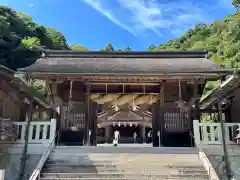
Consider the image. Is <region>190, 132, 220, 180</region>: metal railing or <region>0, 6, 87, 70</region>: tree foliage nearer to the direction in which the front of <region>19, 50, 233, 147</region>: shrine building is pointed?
the metal railing

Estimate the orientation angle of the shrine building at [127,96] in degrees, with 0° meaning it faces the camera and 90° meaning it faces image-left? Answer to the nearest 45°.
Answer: approximately 0°

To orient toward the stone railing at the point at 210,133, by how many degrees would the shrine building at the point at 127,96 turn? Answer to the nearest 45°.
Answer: approximately 45° to its left

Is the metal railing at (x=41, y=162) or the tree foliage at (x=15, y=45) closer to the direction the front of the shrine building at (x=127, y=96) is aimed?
the metal railing

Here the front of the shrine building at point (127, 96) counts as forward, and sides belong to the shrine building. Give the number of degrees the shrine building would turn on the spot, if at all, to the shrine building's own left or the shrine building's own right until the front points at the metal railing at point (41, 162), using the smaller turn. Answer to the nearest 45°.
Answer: approximately 45° to the shrine building's own right

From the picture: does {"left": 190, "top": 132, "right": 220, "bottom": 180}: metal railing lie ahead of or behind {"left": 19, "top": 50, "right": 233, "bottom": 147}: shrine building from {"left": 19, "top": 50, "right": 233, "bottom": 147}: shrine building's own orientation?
ahead

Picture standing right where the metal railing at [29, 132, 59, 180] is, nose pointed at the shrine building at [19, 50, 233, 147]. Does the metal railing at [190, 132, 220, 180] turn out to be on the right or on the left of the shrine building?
right

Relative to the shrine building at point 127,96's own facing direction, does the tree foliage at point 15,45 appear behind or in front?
behind
